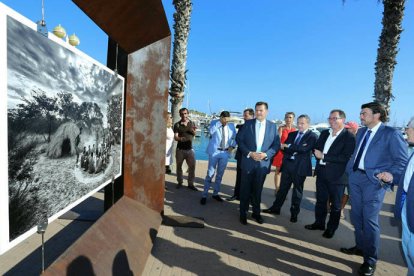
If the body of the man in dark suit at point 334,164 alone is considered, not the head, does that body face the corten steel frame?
yes

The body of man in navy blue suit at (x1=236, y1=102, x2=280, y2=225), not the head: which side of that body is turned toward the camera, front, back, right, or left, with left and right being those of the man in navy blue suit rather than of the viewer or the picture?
front

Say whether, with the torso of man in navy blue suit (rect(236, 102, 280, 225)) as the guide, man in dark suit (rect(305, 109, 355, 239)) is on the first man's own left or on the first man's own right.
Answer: on the first man's own left

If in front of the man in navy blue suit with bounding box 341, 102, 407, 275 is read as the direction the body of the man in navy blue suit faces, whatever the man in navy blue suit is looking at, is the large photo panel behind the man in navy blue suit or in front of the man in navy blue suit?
in front

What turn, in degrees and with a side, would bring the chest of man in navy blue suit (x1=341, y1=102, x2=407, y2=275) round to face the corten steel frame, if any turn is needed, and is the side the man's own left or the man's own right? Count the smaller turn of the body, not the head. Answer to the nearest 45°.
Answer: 0° — they already face it

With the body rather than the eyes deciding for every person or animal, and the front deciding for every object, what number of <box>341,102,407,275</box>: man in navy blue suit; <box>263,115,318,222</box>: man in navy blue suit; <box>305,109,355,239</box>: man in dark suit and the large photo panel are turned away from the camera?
0

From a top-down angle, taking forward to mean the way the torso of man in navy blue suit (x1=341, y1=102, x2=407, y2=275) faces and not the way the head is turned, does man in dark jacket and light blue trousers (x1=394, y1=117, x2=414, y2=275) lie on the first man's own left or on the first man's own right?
on the first man's own left

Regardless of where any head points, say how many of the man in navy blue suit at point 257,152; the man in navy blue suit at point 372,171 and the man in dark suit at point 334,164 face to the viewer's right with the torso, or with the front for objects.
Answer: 0

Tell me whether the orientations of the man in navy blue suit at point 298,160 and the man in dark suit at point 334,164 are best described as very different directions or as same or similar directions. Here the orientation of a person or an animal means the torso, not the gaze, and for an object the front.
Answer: same or similar directions

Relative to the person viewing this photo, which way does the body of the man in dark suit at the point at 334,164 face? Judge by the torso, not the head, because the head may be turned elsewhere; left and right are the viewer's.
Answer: facing the viewer and to the left of the viewer

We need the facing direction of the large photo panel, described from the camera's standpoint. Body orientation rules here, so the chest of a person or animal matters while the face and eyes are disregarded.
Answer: facing the viewer and to the right of the viewer

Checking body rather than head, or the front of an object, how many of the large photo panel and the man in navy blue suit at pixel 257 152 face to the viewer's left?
0
